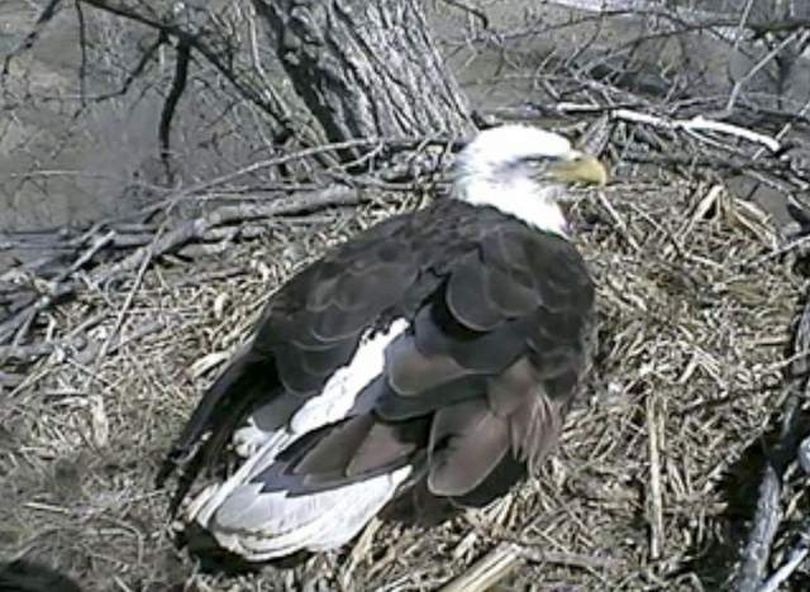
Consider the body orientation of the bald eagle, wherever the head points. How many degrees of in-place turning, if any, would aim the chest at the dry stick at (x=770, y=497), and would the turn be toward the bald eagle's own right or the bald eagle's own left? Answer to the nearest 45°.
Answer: approximately 45° to the bald eagle's own right

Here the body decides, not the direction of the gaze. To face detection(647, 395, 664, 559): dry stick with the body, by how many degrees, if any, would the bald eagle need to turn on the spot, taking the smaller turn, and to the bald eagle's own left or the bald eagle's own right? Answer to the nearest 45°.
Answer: approximately 45° to the bald eagle's own right

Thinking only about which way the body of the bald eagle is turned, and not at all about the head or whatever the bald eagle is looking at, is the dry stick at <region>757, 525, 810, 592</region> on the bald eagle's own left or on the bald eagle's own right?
on the bald eagle's own right

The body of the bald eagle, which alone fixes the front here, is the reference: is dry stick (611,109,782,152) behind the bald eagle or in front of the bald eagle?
in front

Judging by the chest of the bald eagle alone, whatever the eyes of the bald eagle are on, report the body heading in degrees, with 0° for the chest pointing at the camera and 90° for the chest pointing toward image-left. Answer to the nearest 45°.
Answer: approximately 225°

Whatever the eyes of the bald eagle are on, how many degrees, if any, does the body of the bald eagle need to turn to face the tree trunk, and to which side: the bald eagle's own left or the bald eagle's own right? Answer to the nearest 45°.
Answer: approximately 45° to the bald eagle's own left
